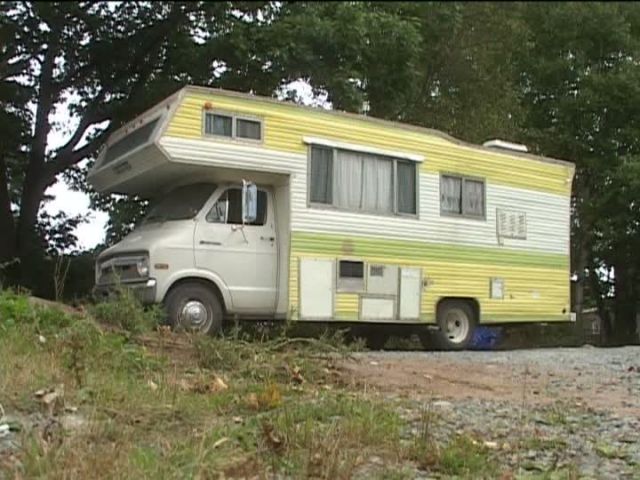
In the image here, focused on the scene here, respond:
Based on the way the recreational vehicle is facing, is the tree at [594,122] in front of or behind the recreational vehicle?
behind

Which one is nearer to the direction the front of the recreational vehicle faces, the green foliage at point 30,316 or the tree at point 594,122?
the green foliage

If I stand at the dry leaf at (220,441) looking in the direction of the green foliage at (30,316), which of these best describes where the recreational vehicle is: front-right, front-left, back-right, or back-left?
front-right

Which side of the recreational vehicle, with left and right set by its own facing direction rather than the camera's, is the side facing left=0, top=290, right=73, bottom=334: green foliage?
front

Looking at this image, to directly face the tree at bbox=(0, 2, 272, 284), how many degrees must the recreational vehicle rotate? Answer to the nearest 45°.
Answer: approximately 90° to its right

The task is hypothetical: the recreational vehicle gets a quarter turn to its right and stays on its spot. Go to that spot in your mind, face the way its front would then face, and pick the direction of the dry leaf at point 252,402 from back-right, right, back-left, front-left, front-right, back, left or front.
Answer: back-left

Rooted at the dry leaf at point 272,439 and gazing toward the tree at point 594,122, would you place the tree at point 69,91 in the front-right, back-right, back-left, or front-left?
front-left

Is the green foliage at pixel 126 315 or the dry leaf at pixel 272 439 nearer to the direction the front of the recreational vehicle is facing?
the green foliage

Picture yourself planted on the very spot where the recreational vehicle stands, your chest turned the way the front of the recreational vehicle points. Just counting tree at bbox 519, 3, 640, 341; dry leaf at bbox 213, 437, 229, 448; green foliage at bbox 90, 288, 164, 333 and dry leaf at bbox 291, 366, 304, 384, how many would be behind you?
1

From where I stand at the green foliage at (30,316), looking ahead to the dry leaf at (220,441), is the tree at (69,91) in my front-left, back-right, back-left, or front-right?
back-left

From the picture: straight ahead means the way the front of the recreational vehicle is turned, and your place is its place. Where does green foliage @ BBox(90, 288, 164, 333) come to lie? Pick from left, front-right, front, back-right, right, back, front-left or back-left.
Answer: front

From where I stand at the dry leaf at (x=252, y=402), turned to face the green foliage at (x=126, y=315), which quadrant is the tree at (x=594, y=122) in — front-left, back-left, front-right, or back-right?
front-right

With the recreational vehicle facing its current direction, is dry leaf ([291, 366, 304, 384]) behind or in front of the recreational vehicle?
in front
